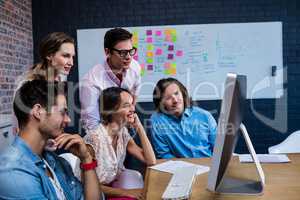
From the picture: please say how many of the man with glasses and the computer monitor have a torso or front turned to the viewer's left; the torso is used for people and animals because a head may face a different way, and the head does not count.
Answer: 1

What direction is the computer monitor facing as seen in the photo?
to the viewer's left

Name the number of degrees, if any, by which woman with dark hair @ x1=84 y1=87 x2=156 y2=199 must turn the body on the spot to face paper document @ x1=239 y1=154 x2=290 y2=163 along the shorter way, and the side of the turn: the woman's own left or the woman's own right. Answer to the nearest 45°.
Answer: approximately 45° to the woman's own left

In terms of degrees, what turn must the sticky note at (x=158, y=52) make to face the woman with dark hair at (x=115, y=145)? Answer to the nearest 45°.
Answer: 0° — it already faces them

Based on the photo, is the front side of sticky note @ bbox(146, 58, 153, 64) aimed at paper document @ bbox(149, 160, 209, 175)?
yes

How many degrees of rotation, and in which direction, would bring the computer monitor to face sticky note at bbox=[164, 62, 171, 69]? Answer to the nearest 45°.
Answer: approximately 90° to its right
